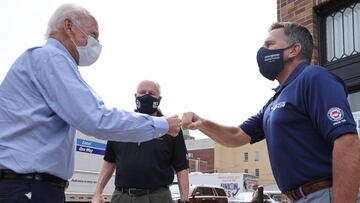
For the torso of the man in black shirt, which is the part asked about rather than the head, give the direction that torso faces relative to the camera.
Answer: toward the camera

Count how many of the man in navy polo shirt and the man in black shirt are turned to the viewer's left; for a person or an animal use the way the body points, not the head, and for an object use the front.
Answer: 1

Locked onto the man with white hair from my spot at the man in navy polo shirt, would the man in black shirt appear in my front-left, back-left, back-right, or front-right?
front-right

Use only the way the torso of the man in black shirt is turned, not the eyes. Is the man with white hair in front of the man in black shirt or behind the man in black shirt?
in front

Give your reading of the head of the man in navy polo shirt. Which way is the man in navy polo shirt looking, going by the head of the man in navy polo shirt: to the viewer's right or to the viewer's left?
to the viewer's left

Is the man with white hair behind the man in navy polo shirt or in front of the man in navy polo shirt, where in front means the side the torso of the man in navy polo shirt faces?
in front

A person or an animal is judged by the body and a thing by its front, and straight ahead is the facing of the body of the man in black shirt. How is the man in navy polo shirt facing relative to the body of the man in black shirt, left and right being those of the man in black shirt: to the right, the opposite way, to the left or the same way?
to the right

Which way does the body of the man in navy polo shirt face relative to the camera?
to the viewer's left

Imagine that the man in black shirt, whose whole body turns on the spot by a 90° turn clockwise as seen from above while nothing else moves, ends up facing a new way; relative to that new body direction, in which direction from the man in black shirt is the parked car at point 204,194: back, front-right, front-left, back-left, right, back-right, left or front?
right

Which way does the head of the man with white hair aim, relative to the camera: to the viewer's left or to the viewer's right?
to the viewer's right

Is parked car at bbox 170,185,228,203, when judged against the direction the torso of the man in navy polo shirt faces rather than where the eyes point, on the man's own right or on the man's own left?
on the man's own right

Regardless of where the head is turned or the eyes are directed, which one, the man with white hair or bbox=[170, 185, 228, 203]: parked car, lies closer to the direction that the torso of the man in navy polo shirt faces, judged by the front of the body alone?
the man with white hair
